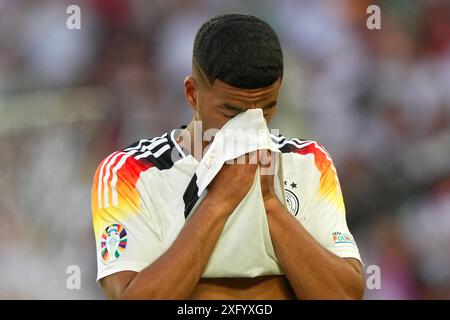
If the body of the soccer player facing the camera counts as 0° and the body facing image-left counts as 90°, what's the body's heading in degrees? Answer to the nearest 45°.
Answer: approximately 0°
